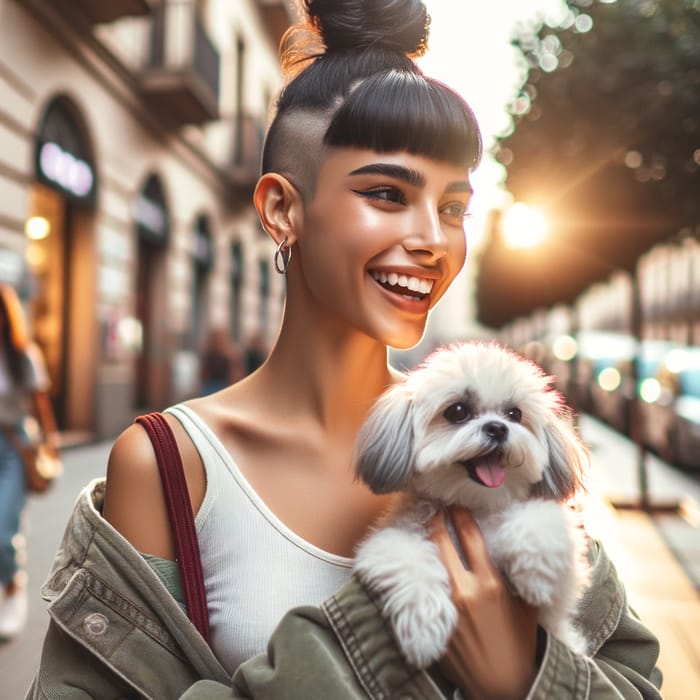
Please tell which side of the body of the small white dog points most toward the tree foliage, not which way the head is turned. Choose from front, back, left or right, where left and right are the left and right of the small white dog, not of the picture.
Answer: back

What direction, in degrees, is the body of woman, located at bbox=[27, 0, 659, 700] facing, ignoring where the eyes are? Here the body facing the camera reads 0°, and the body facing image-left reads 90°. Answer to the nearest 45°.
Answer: approximately 315°

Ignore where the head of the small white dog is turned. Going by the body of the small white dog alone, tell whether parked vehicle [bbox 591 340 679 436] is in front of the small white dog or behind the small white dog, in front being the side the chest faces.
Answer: behind

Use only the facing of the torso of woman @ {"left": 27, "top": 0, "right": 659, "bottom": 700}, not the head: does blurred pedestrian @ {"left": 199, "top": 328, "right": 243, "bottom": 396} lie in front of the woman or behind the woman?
behind

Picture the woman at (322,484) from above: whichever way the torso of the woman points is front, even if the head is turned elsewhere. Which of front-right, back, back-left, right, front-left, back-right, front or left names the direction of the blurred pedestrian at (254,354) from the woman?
back-left

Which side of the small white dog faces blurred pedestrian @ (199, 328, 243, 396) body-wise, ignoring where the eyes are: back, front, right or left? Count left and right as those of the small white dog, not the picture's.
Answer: back

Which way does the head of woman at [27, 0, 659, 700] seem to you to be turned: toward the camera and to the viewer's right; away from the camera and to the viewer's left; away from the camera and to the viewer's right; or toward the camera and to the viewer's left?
toward the camera and to the viewer's right

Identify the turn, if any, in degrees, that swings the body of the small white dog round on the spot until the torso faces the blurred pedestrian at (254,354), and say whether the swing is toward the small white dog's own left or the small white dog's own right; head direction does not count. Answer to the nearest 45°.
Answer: approximately 180°

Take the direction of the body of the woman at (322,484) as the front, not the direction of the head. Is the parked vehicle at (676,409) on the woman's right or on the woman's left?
on the woman's left
